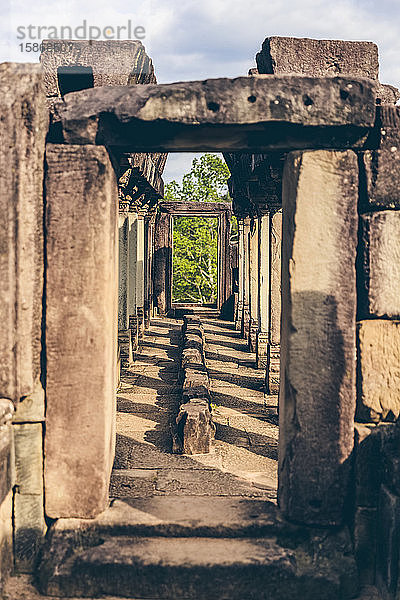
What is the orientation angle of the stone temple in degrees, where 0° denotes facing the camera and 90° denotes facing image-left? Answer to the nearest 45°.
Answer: approximately 0°

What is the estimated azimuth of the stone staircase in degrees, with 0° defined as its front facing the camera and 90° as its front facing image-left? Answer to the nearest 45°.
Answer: approximately 0°

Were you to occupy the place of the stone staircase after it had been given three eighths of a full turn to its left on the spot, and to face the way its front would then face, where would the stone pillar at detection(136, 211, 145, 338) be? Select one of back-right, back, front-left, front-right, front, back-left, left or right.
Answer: front-left

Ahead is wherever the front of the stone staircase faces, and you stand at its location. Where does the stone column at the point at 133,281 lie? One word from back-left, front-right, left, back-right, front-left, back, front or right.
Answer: back

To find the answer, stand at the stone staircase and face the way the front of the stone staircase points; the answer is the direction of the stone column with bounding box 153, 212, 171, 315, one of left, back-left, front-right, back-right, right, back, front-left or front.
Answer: back

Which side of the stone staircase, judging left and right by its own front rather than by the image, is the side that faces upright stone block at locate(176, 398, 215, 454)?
back
